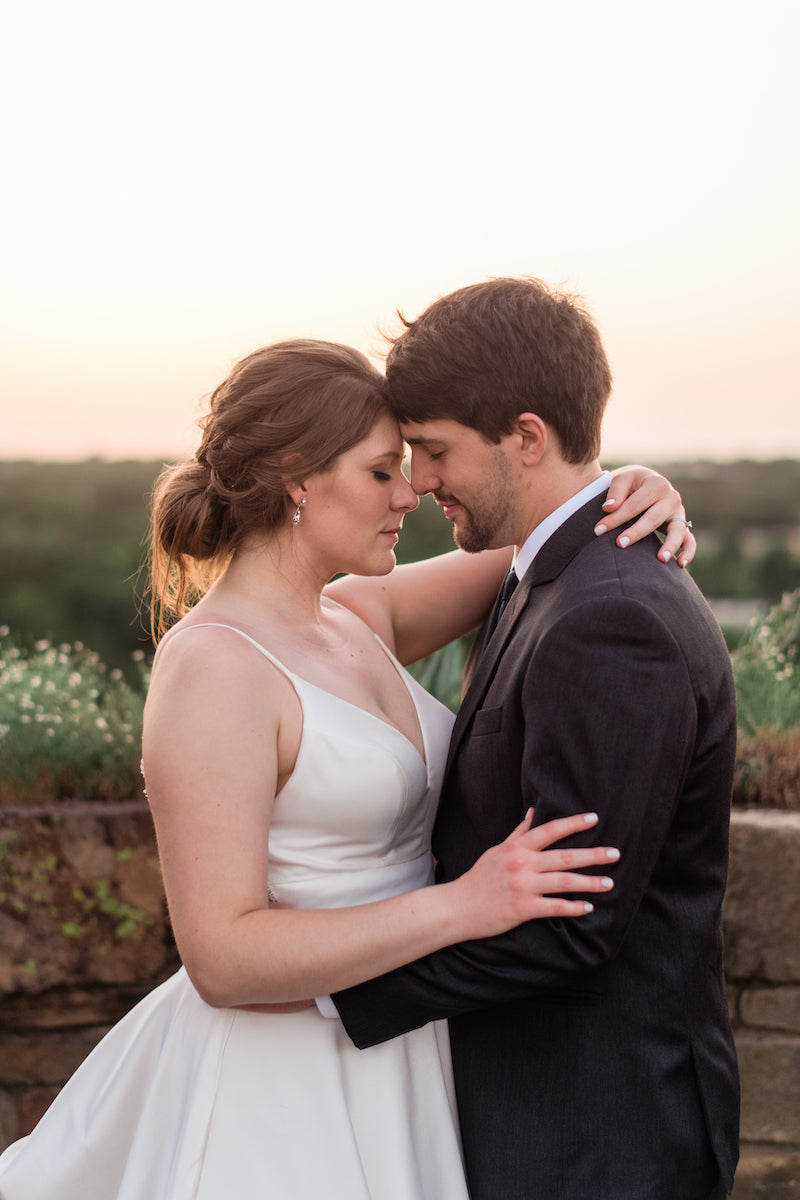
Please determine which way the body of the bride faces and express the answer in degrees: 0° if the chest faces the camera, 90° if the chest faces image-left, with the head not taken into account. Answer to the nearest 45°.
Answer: approximately 270°

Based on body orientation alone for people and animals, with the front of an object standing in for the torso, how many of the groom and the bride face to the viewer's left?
1

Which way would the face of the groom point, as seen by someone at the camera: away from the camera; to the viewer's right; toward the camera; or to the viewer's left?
to the viewer's left

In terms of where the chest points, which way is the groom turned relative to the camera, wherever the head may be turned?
to the viewer's left

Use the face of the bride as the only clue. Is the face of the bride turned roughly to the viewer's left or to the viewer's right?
to the viewer's right
